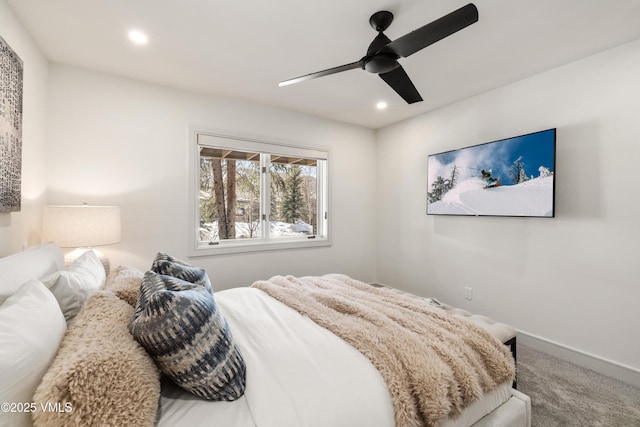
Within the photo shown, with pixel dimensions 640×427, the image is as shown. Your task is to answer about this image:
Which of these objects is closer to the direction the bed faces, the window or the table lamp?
the window

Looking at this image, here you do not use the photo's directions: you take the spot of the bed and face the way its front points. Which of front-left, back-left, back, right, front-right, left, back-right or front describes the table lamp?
back-left

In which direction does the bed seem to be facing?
to the viewer's right

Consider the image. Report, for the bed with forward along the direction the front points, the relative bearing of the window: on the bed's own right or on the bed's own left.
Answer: on the bed's own left
